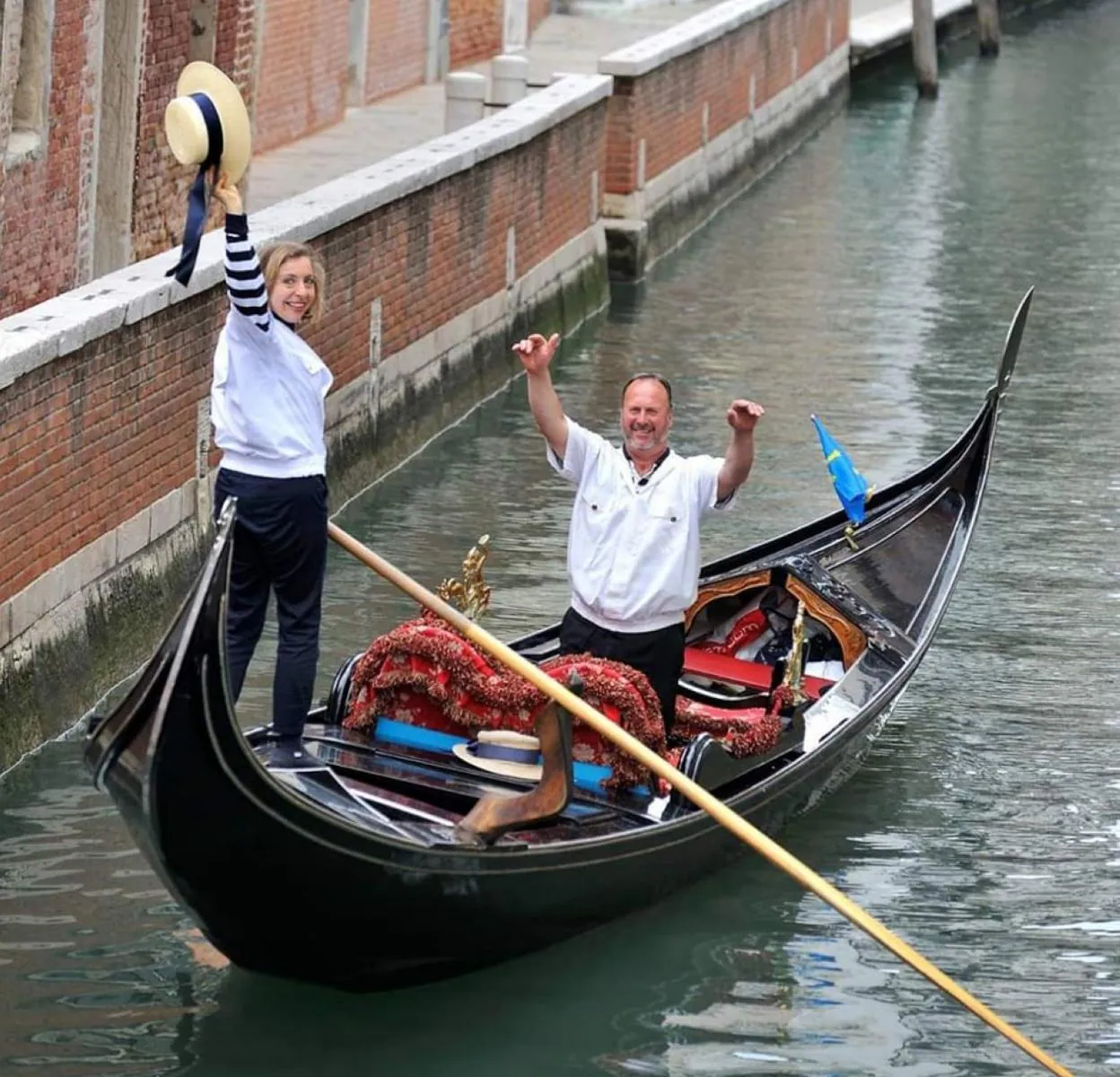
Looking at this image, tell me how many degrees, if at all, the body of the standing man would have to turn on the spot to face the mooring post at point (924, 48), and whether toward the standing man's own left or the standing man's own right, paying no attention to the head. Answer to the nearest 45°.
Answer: approximately 180°

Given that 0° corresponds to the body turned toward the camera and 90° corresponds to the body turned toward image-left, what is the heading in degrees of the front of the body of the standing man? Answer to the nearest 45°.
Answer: approximately 0°

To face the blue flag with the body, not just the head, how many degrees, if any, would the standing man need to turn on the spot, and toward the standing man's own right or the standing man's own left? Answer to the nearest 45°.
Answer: approximately 135° to the standing man's own left

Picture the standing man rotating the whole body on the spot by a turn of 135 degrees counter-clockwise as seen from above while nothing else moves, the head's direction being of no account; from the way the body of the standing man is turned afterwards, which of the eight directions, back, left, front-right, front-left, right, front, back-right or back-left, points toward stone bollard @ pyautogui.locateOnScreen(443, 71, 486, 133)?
front-left

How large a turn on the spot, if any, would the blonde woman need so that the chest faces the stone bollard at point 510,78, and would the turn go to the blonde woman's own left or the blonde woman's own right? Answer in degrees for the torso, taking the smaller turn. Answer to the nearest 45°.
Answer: approximately 135° to the blonde woman's own left

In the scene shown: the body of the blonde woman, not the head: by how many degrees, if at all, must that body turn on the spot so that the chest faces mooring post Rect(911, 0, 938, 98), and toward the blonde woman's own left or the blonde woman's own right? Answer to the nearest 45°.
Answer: approximately 135° to the blonde woman's own left

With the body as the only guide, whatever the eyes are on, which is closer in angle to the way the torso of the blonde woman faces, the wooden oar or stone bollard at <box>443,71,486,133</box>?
the wooden oar

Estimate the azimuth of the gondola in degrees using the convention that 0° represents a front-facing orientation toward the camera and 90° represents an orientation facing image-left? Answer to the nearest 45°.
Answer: approximately 225°

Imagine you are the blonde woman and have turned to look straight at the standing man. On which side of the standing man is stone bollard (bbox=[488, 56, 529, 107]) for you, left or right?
left
